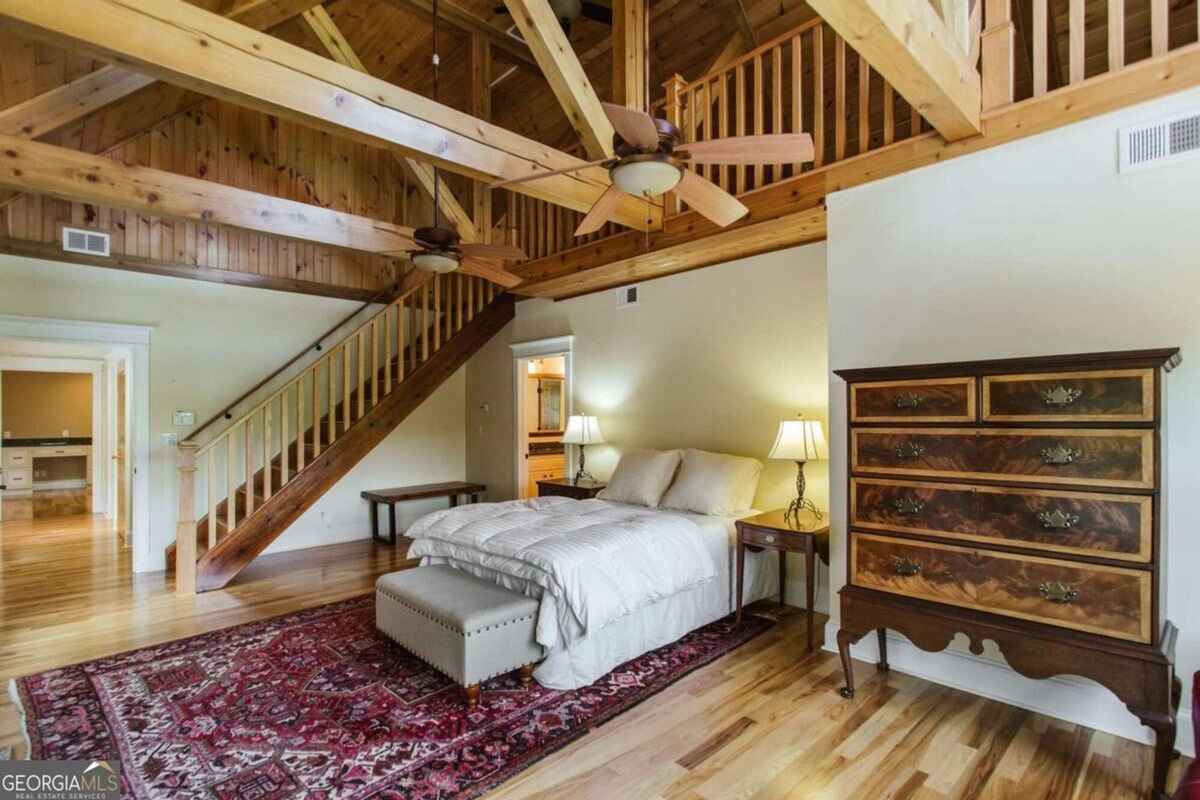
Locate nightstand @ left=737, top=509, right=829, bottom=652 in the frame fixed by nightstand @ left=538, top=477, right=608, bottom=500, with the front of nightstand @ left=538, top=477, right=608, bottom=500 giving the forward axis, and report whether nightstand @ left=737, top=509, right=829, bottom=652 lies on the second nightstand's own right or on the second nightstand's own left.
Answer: on the second nightstand's own left

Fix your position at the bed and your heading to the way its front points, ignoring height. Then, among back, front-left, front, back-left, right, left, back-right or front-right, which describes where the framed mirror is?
back-right

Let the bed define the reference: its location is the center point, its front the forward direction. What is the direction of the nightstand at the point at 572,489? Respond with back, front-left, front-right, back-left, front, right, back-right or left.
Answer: back-right

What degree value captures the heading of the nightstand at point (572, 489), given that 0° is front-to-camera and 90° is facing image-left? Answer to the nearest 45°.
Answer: approximately 45°

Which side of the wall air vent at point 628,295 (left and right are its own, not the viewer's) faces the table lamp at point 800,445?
left

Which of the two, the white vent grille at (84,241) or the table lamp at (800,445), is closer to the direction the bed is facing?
the white vent grille

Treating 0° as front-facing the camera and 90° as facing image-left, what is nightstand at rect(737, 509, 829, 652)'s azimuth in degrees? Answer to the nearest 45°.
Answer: approximately 45°

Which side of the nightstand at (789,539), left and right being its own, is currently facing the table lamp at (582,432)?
right

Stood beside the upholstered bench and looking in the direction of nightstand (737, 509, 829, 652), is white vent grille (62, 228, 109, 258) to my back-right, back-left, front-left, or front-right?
back-left
